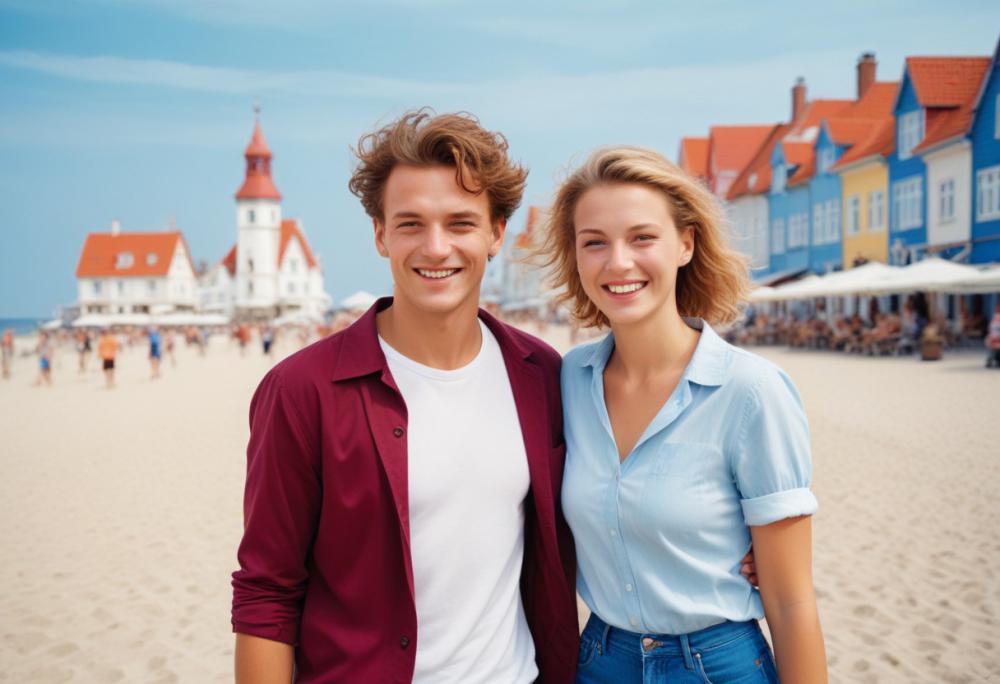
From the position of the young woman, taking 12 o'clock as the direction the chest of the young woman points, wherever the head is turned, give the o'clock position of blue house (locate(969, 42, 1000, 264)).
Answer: The blue house is roughly at 5 o'clock from the young woman.

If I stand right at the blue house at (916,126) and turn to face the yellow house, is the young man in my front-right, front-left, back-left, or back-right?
back-left

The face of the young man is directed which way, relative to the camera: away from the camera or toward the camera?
toward the camera

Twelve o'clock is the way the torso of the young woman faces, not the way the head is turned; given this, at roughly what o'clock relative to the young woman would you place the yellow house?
The yellow house is roughly at 5 o'clock from the young woman.

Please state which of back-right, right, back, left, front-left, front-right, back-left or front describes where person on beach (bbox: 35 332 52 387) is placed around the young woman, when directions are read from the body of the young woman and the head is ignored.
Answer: right

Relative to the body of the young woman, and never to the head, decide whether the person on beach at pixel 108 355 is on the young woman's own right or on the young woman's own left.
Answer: on the young woman's own right

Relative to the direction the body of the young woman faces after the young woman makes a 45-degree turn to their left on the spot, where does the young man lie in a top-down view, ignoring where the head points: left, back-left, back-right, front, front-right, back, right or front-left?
right

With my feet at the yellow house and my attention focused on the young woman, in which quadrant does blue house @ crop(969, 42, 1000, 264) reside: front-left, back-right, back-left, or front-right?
front-left

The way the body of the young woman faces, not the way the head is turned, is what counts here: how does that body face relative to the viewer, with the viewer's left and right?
facing the viewer and to the left of the viewer

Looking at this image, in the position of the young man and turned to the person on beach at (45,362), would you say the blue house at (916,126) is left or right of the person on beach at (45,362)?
right

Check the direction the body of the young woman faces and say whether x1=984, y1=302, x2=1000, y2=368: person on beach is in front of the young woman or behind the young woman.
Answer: behind
